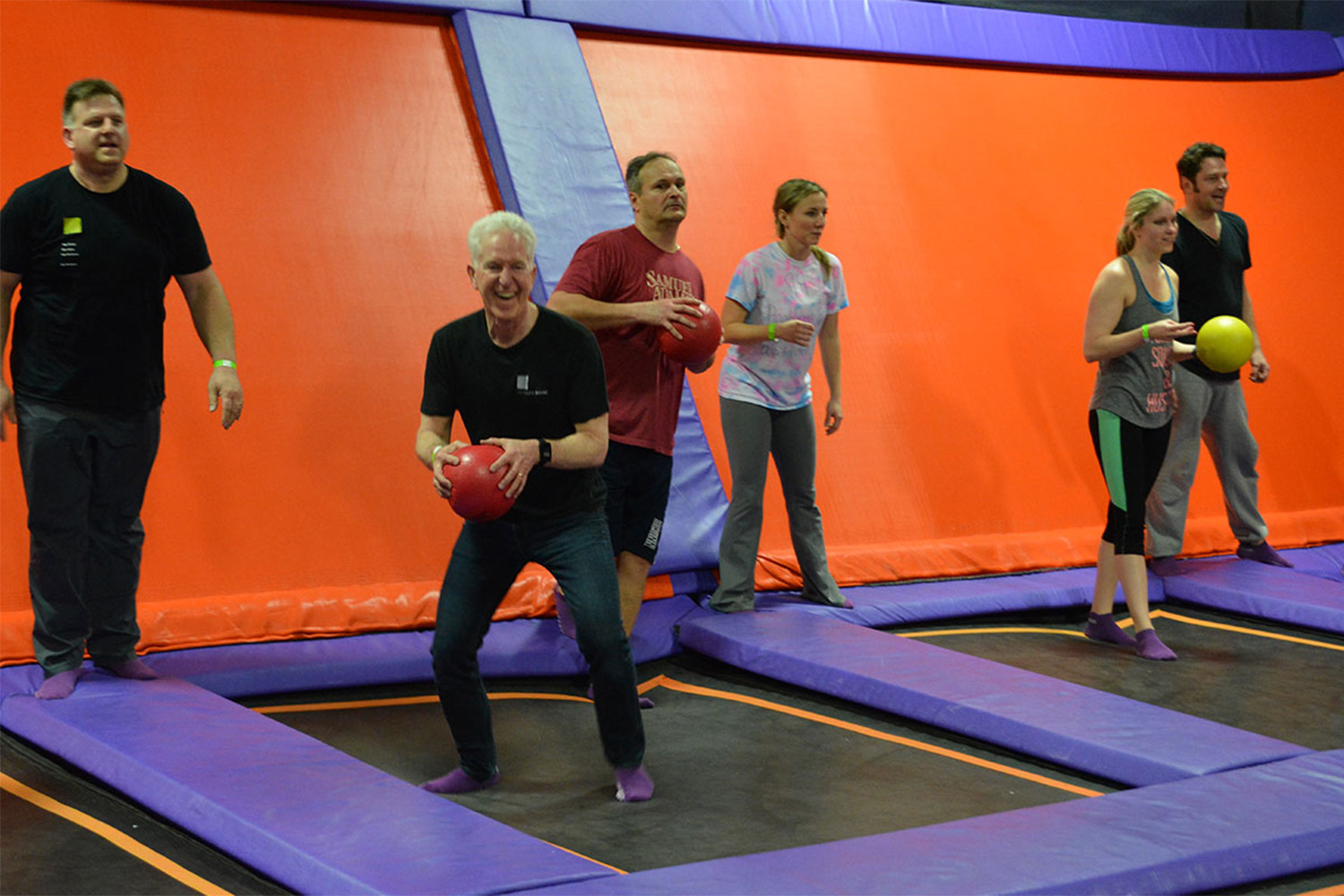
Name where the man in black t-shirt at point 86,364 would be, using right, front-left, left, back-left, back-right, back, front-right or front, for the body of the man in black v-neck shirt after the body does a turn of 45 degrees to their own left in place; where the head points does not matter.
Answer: back-right

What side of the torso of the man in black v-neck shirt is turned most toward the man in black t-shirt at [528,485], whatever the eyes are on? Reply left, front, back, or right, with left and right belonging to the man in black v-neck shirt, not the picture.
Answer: right

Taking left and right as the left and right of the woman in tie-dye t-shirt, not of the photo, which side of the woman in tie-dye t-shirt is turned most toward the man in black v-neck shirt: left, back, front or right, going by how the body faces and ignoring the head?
left

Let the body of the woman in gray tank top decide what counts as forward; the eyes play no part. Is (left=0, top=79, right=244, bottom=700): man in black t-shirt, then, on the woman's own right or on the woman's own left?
on the woman's own right

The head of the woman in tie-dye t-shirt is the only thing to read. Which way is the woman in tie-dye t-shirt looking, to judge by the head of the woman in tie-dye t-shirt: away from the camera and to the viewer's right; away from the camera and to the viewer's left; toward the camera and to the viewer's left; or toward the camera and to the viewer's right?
toward the camera and to the viewer's right

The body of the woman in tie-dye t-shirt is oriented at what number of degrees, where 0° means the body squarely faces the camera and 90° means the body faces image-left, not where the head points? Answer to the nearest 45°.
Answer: approximately 315°

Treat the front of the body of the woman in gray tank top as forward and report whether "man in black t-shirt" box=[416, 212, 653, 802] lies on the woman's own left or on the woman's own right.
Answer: on the woman's own right

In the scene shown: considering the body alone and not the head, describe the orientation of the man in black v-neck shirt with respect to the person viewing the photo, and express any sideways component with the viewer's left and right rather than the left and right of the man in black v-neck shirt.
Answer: facing the viewer and to the right of the viewer

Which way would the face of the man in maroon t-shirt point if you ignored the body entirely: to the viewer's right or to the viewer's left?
to the viewer's right

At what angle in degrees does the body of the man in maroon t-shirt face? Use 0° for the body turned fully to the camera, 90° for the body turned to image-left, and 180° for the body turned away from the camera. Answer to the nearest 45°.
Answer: approximately 315°
